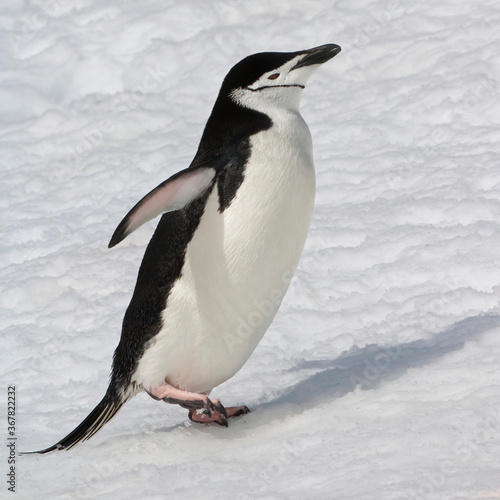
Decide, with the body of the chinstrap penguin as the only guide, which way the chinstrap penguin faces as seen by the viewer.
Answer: to the viewer's right
